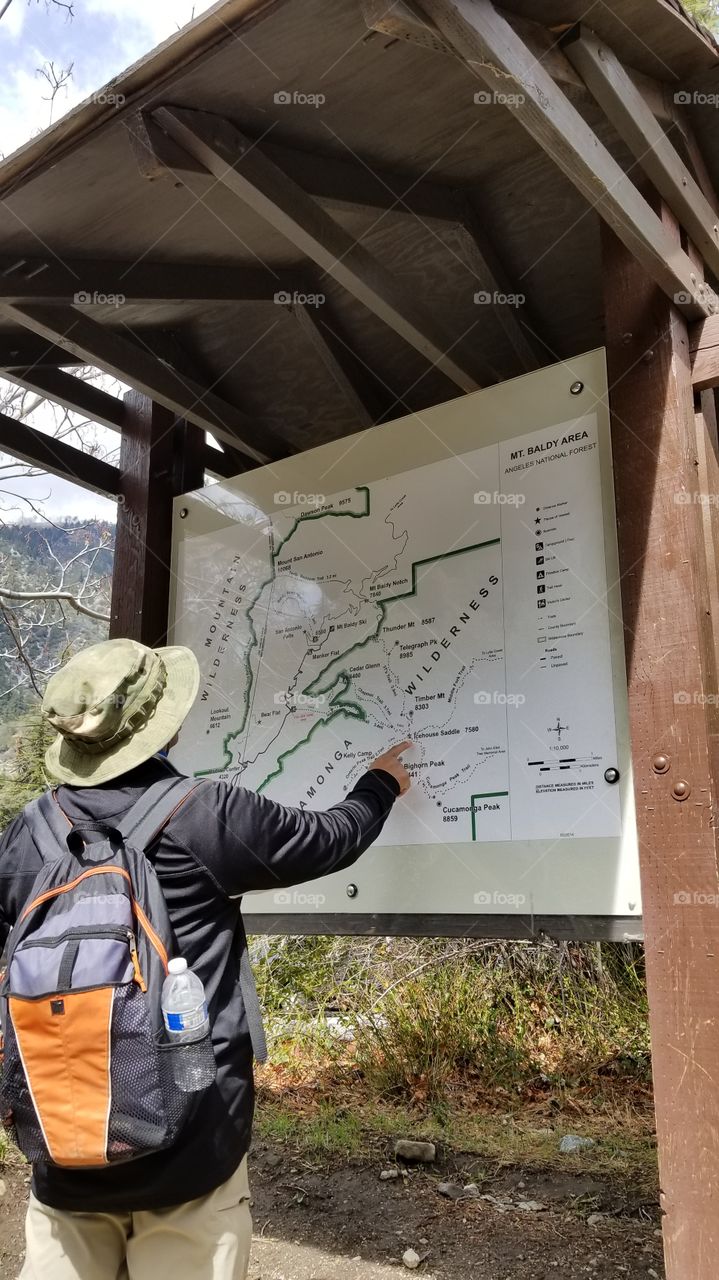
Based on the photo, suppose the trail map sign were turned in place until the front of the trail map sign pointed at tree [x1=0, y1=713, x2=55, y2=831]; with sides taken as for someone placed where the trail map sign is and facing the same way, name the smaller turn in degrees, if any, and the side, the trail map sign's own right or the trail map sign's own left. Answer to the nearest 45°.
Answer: approximately 90° to the trail map sign's own right

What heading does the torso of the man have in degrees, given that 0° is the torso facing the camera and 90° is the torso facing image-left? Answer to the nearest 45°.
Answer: approximately 180°

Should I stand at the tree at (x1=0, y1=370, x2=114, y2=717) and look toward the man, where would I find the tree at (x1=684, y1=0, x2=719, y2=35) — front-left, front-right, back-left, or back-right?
front-left

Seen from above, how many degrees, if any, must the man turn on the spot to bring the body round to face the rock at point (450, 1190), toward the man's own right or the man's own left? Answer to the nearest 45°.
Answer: approximately 45° to the man's own right

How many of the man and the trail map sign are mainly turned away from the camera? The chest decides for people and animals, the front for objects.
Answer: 1

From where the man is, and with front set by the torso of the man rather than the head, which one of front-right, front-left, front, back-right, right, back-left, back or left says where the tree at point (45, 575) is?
front

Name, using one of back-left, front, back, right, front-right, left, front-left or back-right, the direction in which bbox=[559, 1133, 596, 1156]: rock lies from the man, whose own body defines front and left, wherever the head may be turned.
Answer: front-right

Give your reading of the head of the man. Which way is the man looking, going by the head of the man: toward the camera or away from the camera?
away from the camera

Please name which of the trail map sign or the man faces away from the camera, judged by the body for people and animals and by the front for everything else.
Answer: the man

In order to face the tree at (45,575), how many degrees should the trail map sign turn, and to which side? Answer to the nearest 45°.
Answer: approximately 90° to its right
